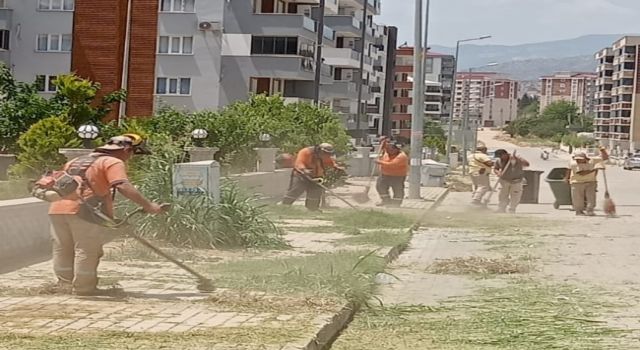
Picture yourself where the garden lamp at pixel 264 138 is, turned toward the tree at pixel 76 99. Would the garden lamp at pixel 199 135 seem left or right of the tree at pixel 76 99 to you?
left

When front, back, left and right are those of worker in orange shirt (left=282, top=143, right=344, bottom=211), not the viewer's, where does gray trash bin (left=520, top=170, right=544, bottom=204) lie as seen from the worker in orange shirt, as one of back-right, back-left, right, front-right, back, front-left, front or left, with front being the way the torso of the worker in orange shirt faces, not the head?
left

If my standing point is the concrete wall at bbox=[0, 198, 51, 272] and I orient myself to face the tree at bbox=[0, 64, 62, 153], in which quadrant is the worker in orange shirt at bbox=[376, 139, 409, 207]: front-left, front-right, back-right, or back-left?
front-right

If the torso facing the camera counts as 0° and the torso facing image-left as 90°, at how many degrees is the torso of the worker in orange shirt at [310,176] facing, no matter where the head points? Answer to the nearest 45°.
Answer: approximately 315°

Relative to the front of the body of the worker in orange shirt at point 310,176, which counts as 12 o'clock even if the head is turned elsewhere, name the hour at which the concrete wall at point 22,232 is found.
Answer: The concrete wall is roughly at 2 o'clock from the worker in orange shirt.

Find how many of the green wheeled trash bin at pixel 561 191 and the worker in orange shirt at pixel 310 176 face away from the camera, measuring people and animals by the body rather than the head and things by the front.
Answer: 0

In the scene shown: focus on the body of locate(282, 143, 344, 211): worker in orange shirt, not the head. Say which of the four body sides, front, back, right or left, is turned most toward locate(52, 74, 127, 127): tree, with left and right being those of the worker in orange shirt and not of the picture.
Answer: back
